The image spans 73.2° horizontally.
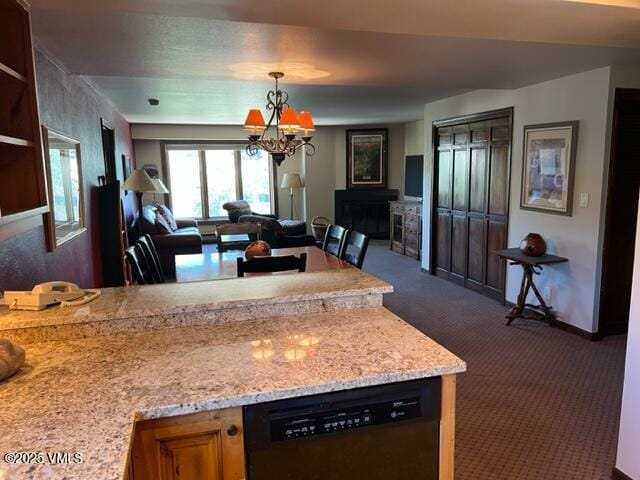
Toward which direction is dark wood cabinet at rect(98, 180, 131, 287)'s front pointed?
to the viewer's right

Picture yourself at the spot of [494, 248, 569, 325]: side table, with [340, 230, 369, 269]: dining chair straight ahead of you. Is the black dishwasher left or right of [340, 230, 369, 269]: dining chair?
left

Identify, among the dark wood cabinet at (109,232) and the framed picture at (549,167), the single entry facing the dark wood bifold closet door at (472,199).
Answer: the dark wood cabinet at (109,232)

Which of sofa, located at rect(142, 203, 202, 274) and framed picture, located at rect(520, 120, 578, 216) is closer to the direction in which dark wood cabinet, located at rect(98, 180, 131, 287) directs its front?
the framed picture

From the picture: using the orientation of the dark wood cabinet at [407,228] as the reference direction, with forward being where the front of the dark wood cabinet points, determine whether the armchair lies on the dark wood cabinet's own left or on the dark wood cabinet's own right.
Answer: on the dark wood cabinet's own right

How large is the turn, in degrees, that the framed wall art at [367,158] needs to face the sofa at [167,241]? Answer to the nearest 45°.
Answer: approximately 45° to its right

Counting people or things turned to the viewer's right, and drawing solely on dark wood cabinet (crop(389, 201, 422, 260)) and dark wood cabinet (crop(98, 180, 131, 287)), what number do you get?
1

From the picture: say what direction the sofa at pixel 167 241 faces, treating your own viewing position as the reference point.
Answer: facing to the right of the viewer

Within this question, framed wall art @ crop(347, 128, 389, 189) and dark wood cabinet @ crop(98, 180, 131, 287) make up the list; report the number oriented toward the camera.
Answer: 1

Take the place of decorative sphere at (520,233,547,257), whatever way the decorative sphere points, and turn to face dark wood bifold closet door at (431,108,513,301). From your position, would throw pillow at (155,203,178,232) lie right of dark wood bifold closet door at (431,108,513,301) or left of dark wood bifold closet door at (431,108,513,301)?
left

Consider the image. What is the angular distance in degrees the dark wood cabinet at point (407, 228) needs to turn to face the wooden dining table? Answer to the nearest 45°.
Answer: approximately 45° to its left

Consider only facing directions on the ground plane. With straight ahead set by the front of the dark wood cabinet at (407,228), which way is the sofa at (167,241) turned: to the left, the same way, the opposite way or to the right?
the opposite way

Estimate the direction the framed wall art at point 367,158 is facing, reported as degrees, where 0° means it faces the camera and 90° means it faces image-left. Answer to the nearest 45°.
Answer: approximately 0°

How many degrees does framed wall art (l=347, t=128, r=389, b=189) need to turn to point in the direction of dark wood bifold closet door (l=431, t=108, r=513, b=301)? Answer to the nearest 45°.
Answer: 0° — it already faces it
